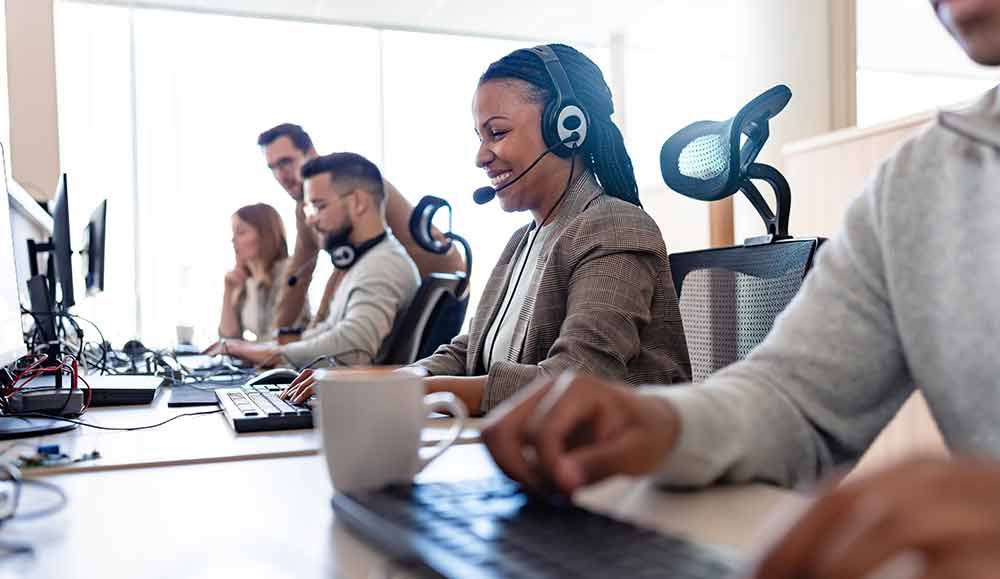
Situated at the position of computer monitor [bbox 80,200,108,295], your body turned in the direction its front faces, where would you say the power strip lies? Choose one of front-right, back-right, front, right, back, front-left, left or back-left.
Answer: right

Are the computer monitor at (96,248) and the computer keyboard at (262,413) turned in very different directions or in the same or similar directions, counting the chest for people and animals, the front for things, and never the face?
same or similar directions

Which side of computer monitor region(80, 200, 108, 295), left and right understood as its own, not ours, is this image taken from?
right

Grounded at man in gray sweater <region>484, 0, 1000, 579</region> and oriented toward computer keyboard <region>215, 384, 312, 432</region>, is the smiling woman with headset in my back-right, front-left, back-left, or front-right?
front-right

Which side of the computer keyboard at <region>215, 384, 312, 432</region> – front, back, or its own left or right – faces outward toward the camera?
right

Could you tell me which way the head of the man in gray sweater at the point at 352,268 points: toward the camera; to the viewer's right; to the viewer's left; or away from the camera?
to the viewer's left

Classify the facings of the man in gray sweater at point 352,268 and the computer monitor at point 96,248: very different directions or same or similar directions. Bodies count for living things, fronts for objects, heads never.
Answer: very different directions

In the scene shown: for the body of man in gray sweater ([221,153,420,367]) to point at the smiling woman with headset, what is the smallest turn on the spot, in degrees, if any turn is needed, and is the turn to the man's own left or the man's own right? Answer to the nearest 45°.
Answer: approximately 90° to the man's own left

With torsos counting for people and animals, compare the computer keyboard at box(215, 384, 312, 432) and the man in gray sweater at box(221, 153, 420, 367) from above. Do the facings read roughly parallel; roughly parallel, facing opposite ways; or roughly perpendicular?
roughly parallel, facing opposite ways

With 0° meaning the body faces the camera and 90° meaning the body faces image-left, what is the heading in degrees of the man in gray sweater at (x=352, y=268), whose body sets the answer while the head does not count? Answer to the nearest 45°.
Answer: approximately 90°
